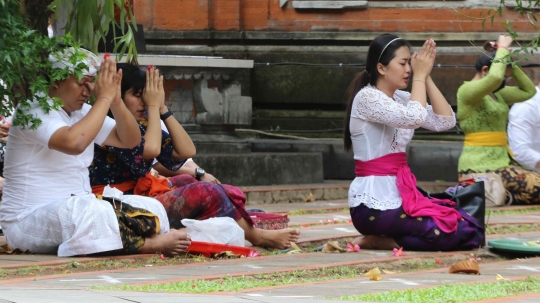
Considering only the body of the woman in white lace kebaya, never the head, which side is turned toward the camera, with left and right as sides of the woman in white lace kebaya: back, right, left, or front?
right

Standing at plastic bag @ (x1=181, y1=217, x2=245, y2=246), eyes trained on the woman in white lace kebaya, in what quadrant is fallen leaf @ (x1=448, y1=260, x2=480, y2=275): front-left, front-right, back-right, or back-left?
front-right

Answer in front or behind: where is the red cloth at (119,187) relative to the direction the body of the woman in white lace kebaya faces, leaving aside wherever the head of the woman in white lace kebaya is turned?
behind

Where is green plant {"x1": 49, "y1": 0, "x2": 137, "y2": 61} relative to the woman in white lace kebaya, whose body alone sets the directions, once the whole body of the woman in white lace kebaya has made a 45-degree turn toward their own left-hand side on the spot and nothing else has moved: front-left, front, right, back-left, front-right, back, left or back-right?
back-left

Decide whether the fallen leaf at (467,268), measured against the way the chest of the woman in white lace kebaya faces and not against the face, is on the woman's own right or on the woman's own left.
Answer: on the woman's own right

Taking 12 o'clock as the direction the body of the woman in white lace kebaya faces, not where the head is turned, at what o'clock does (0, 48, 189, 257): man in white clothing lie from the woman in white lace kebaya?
The man in white clothing is roughly at 5 o'clock from the woman in white lace kebaya.

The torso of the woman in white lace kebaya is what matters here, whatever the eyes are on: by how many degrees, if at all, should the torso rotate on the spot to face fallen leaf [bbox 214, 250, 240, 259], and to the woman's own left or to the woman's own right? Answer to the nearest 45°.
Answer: approximately 135° to the woman's own right

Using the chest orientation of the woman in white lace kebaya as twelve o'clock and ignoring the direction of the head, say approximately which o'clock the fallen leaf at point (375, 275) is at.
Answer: The fallen leaf is roughly at 3 o'clock from the woman in white lace kebaya.

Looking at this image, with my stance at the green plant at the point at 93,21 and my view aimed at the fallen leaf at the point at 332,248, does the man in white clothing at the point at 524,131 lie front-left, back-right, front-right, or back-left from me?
front-left
